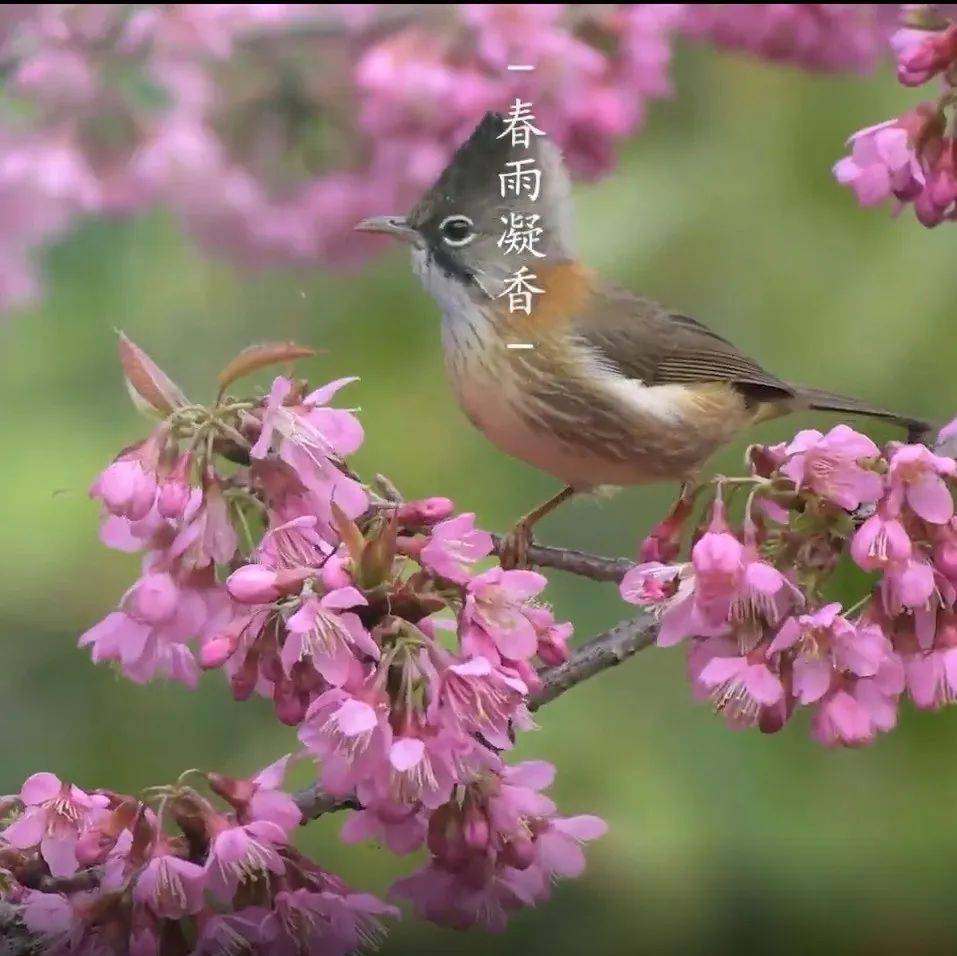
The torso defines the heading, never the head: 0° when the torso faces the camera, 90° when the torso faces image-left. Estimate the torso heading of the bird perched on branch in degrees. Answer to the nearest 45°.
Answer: approximately 90°
